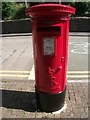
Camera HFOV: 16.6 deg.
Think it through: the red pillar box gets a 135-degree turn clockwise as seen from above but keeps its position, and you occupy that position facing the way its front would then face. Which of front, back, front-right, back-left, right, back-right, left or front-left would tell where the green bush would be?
front-right

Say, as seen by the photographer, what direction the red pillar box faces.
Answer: facing the viewer
